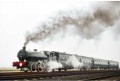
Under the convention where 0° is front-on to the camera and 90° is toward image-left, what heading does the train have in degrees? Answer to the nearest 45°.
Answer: approximately 45°
